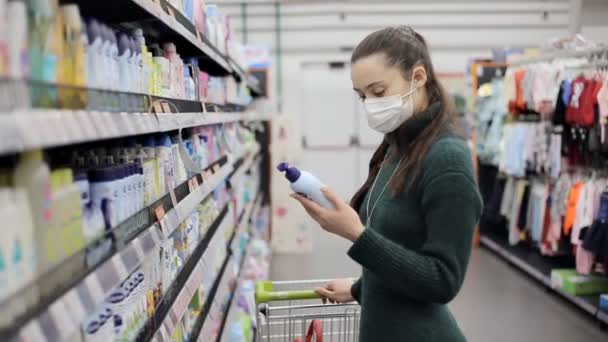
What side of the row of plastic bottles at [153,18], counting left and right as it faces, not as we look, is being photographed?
right

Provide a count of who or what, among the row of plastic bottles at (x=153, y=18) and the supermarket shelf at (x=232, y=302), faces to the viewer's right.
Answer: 2

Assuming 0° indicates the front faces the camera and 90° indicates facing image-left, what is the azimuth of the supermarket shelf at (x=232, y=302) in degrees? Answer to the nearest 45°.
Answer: approximately 270°

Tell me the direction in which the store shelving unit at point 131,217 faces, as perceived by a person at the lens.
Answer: facing to the right of the viewer

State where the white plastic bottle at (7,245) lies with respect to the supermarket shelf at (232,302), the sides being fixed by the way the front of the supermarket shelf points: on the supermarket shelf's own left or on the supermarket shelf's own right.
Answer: on the supermarket shelf's own right

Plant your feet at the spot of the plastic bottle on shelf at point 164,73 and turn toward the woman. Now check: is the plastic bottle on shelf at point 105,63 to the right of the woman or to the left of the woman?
right

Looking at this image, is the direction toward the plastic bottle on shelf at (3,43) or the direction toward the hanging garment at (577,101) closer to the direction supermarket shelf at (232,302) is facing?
the hanging garment
